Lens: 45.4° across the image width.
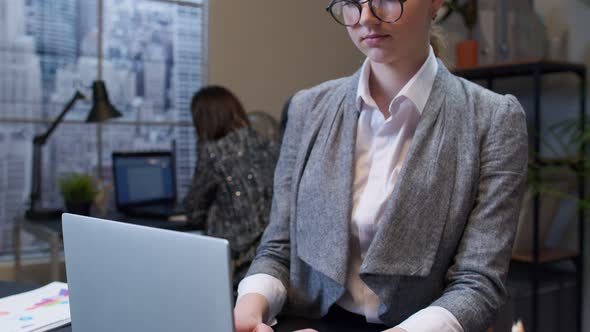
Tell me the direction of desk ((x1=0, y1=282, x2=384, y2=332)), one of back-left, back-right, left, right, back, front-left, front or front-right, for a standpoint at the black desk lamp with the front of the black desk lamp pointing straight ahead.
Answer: right

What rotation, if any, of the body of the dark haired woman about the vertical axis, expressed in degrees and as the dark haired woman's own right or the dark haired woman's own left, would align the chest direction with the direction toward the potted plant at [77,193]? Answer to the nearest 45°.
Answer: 0° — they already face it

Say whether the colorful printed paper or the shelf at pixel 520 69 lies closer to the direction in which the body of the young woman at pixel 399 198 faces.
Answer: the colorful printed paper

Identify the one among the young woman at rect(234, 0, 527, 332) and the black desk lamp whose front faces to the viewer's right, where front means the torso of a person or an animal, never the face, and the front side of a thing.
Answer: the black desk lamp

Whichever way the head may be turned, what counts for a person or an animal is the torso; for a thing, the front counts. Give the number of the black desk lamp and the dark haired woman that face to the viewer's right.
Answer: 1

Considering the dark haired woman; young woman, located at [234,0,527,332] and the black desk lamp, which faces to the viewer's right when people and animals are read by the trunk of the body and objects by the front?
the black desk lamp

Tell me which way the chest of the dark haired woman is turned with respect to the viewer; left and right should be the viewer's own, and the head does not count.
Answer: facing away from the viewer and to the left of the viewer

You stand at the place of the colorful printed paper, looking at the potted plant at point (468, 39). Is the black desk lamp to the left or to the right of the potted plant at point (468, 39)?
left

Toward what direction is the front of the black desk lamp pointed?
to the viewer's right

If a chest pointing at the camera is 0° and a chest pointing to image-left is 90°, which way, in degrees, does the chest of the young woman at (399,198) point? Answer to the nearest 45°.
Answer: approximately 45°

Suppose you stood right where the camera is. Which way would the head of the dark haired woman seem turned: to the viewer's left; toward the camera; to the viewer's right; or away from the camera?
away from the camera
